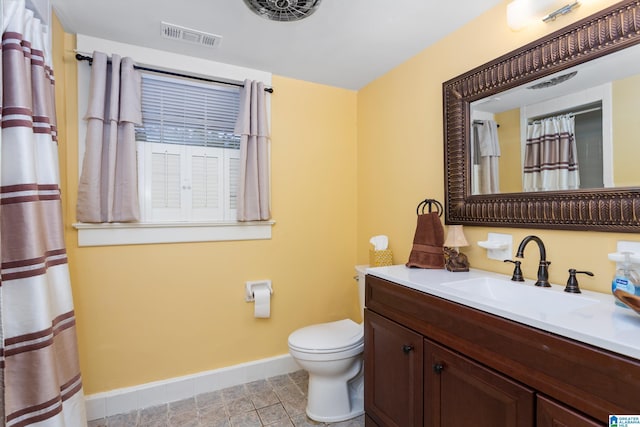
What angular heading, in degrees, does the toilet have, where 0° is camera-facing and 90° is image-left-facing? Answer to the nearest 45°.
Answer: approximately 45°

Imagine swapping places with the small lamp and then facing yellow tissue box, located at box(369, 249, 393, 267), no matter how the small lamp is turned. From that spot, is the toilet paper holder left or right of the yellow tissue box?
left

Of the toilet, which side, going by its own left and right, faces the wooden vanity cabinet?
left

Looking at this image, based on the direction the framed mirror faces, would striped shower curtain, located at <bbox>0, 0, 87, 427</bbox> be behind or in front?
in front

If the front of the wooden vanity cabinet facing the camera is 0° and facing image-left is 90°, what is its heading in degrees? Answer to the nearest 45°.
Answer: approximately 45°

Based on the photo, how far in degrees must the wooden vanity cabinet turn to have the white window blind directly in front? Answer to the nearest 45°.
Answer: approximately 45° to its right

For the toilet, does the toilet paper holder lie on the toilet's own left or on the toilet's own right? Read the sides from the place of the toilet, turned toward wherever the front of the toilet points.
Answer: on the toilet's own right

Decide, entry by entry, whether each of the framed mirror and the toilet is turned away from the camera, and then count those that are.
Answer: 0

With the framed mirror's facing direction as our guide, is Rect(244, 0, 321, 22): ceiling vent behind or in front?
in front
